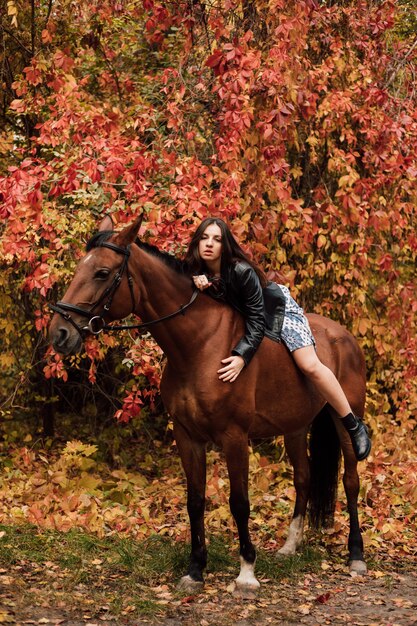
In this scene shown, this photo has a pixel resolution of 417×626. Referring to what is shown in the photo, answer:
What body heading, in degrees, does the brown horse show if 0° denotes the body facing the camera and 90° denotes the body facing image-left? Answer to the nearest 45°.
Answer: approximately 45°
